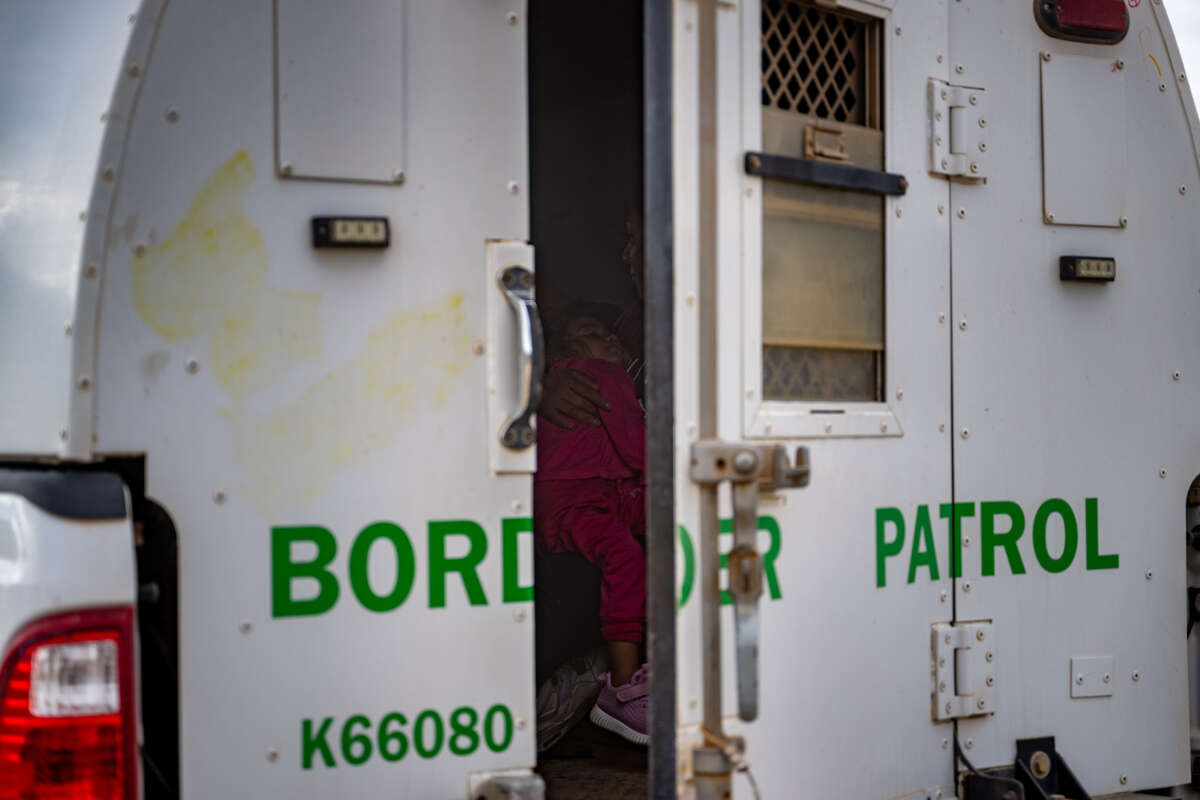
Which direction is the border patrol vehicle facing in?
away from the camera
